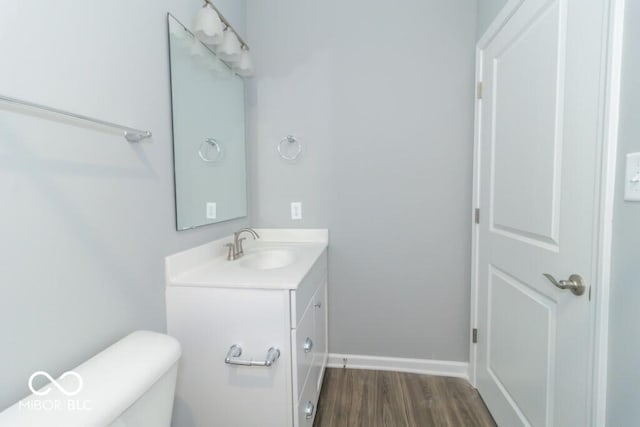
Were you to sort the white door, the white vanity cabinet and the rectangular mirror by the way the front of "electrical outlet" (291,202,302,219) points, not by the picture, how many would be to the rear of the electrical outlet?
0

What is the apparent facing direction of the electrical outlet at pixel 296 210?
toward the camera

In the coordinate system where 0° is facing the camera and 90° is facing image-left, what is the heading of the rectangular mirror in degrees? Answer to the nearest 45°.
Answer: approximately 315°

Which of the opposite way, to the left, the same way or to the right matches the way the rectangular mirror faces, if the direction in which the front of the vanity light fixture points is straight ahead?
the same way

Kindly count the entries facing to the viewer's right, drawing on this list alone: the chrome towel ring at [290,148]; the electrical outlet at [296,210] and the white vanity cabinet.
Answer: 1

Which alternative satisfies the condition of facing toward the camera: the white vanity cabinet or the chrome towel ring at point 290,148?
the chrome towel ring

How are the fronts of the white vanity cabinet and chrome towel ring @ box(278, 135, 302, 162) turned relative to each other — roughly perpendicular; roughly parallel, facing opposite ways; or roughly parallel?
roughly perpendicular

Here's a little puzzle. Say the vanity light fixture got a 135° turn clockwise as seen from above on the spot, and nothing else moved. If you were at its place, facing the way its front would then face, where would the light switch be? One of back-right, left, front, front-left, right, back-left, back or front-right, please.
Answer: back-left

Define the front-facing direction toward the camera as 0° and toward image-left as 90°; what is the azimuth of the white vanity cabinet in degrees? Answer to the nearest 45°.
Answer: approximately 270°

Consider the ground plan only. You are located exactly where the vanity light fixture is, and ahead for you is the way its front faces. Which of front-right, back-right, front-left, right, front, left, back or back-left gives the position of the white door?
front

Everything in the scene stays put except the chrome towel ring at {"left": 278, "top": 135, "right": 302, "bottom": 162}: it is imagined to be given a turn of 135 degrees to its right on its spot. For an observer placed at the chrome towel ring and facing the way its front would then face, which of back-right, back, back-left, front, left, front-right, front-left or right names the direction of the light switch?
back

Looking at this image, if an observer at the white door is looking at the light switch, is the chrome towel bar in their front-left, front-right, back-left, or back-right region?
front-right

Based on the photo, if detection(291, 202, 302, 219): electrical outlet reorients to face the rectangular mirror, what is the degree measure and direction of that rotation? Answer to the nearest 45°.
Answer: approximately 45° to its right

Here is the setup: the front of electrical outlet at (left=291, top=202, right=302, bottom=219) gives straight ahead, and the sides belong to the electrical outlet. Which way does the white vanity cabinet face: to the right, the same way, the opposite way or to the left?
to the left

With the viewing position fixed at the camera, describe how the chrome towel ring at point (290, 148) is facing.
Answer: facing the viewer

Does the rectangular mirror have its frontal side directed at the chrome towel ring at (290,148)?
no

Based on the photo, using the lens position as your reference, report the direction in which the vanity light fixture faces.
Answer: facing the viewer and to the right of the viewer
